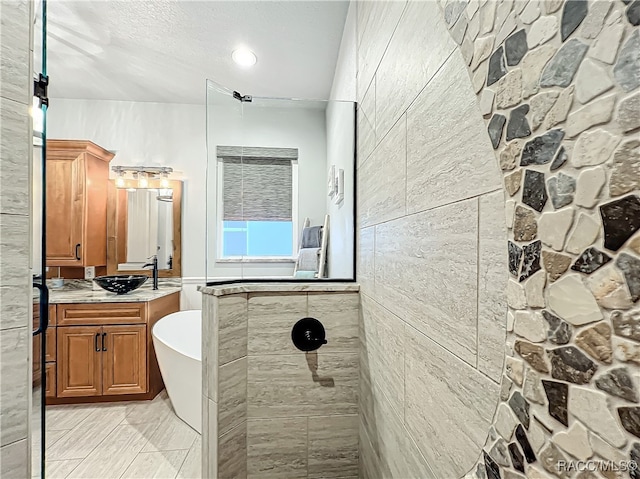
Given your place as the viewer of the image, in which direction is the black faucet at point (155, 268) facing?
facing to the left of the viewer

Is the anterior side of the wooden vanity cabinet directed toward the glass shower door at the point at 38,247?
yes

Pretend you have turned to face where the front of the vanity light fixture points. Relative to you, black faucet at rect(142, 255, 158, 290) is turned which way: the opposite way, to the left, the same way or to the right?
to the right

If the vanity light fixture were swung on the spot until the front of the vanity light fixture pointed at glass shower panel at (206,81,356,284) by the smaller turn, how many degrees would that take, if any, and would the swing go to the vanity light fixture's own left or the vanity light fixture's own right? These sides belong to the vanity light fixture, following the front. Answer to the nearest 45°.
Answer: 0° — it already faces it

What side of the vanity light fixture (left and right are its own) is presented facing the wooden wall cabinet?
right
